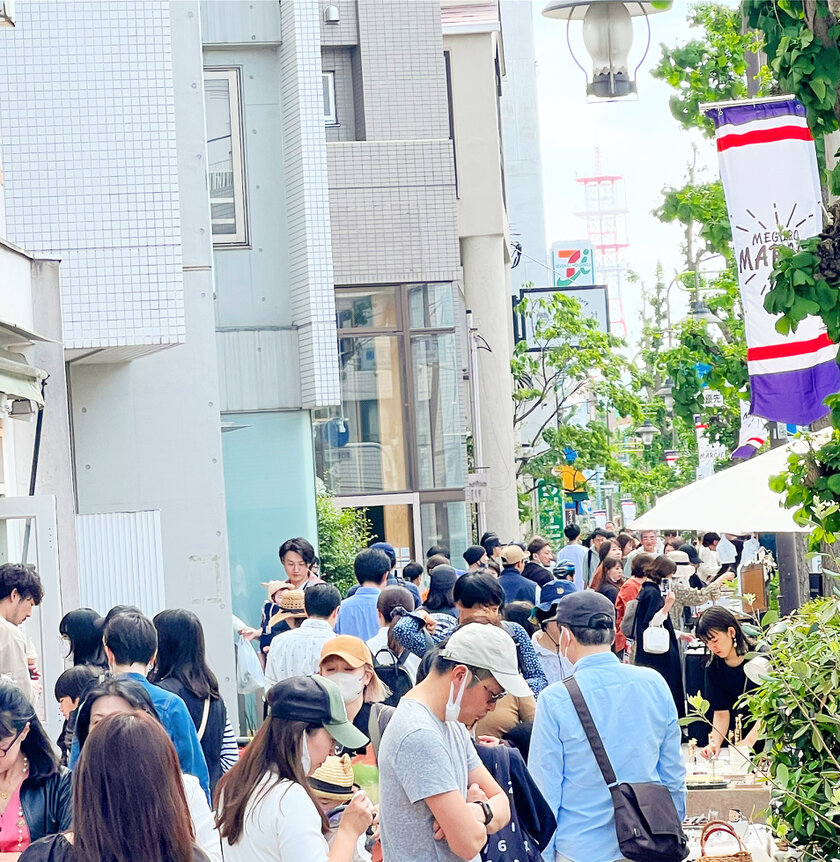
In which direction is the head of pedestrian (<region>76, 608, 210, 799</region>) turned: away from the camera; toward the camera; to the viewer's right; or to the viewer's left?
away from the camera

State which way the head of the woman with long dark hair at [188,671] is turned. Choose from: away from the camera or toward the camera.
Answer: away from the camera

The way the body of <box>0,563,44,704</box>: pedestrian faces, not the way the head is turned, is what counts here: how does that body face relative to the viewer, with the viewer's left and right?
facing to the right of the viewer

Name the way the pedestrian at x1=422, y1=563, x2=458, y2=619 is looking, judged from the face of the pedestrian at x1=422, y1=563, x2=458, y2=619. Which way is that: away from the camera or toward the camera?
away from the camera

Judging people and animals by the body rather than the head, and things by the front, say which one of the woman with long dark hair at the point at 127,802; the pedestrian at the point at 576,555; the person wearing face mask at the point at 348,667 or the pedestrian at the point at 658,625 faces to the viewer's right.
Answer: the pedestrian at the point at 658,625

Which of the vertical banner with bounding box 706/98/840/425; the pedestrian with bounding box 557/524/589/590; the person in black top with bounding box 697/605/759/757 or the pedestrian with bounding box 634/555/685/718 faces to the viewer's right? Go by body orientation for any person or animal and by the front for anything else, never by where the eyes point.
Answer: the pedestrian with bounding box 634/555/685/718

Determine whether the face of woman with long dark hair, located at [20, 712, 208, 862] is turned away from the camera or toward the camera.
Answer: away from the camera

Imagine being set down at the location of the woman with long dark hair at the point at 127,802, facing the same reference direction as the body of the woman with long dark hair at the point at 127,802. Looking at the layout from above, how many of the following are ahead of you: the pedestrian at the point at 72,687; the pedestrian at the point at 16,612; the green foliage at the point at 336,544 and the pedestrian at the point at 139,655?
4
